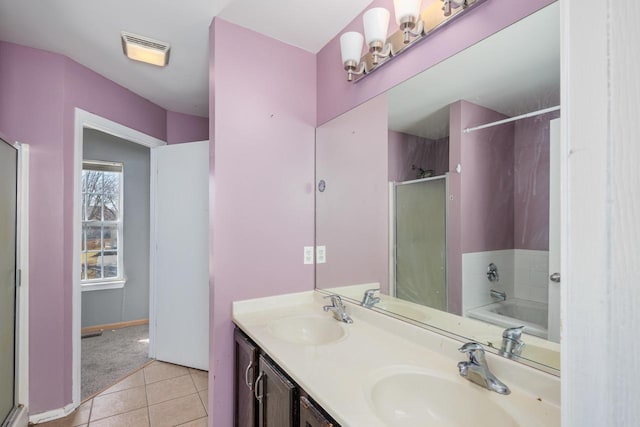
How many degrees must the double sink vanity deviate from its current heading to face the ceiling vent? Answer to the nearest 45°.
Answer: approximately 45° to its right

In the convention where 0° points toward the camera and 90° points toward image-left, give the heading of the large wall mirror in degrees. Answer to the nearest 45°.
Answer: approximately 45°

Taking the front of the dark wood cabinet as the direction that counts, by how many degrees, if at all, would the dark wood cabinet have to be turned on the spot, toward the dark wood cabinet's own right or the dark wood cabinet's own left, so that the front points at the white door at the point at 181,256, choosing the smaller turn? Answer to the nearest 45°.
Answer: approximately 90° to the dark wood cabinet's own right

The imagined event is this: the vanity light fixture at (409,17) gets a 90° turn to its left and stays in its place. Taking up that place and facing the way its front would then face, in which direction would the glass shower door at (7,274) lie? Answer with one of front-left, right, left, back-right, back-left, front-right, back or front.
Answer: back-right

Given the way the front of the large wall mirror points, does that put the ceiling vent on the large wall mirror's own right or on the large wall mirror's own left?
on the large wall mirror's own right
